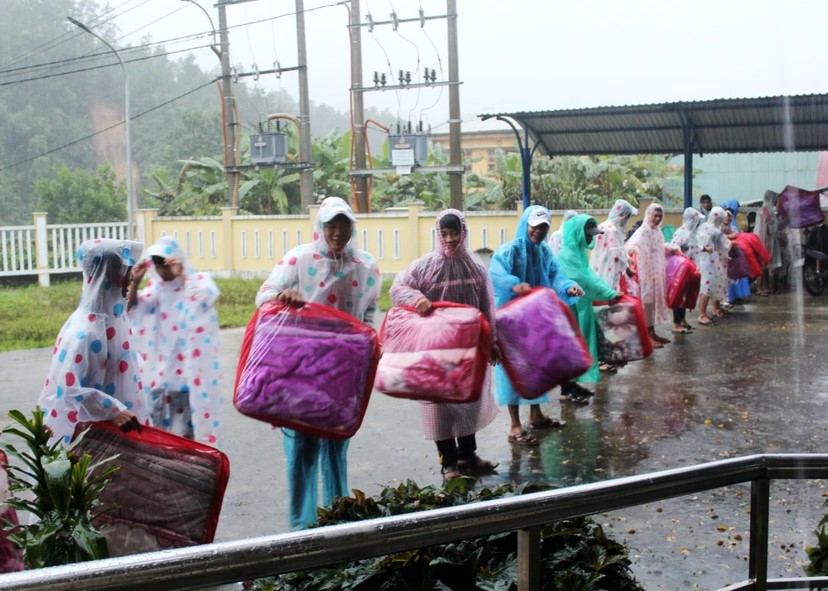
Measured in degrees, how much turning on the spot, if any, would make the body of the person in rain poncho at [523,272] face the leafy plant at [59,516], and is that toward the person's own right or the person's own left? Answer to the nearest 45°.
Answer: approximately 45° to the person's own right

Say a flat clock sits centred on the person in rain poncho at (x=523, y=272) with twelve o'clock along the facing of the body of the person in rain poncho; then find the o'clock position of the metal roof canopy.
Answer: The metal roof canopy is roughly at 8 o'clock from the person in rain poncho.

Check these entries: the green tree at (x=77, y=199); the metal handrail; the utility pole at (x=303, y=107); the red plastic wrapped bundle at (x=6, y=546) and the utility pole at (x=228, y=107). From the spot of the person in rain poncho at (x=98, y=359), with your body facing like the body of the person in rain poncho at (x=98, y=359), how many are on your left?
3

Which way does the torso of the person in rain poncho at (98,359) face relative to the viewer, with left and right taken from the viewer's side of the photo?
facing to the right of the viewer

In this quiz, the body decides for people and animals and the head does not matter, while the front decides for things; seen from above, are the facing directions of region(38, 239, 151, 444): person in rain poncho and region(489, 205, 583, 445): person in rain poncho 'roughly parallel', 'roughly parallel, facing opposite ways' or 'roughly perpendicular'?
roughly perpendicular

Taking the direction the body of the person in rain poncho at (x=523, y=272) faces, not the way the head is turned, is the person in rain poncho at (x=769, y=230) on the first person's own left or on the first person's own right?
on the first person's own left
